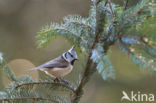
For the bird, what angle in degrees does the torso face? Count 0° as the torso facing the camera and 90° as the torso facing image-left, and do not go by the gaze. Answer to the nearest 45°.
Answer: approximately 270°
